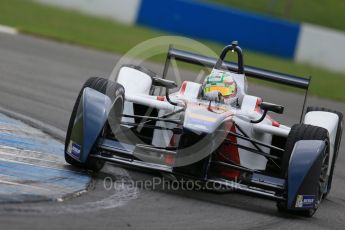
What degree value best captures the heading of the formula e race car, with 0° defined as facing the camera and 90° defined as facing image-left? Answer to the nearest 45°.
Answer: approximately 0°

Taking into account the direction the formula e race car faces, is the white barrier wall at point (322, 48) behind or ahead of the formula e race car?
behind

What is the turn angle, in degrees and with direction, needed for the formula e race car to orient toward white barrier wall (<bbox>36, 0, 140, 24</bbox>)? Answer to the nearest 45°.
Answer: approximately 180°
